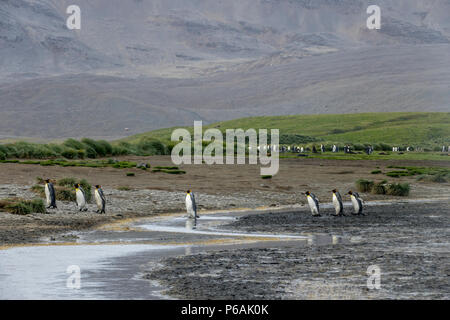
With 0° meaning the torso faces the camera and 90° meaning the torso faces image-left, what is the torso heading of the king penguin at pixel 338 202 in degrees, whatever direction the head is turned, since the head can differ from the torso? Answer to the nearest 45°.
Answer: approximately 45°

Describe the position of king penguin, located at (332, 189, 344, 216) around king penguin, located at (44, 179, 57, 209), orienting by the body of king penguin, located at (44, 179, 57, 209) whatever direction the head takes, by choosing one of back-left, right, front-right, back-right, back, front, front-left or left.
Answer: back

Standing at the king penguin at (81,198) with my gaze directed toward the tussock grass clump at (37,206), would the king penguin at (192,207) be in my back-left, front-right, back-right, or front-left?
back-left

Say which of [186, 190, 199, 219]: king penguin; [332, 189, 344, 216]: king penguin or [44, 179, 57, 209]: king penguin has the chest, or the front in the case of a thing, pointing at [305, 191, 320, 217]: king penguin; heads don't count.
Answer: [332, 189, 344, 216]: king penguin

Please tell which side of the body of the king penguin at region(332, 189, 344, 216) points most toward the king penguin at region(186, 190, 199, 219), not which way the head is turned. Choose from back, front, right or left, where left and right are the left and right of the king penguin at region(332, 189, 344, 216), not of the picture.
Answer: front

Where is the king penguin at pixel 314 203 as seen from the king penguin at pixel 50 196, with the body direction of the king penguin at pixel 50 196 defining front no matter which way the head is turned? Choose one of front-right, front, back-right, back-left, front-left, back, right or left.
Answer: back

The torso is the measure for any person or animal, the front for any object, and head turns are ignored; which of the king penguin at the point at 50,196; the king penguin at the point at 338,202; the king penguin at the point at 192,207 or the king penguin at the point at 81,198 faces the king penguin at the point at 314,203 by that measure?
the king penguin at the point at 338,202

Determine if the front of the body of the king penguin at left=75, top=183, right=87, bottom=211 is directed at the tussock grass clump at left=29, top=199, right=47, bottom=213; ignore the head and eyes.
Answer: yes

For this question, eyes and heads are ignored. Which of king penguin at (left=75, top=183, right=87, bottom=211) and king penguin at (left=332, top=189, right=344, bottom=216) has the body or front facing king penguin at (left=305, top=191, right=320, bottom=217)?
king penguin at (left=332, top=189, right=344, bottom=216)

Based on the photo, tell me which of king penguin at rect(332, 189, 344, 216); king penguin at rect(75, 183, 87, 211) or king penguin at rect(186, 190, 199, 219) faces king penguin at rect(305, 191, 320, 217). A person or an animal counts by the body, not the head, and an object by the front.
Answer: king penguin at rect(332, 189, 344, 216)

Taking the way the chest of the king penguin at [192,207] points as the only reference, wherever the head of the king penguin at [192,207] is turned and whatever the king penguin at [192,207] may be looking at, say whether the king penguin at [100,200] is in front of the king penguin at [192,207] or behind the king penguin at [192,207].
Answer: in front

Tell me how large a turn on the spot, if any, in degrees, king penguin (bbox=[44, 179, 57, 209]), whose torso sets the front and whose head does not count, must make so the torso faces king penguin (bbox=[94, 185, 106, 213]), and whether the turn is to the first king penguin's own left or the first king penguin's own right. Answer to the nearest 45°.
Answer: approximately 180°
